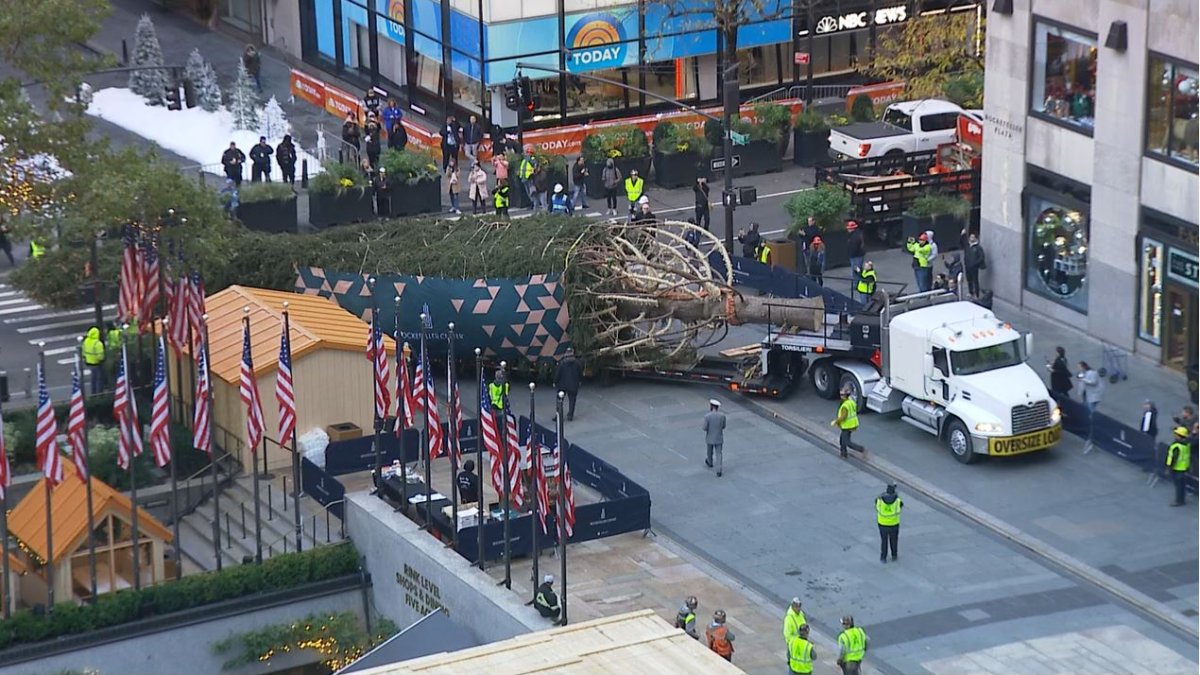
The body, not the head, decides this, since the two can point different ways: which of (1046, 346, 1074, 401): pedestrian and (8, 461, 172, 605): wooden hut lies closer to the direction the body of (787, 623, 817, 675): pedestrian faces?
the pedestrian

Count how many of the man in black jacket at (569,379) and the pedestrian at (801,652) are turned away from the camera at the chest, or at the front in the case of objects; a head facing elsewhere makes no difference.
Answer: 2

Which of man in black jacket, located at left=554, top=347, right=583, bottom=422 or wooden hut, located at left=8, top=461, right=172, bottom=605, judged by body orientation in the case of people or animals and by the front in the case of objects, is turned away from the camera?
the man in black jacket

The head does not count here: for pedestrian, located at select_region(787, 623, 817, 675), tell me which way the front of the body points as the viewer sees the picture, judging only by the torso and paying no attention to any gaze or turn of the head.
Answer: away from the camera

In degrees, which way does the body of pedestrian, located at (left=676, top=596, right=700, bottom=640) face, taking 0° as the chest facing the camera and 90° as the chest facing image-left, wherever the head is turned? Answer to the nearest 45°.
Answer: approximately 225°

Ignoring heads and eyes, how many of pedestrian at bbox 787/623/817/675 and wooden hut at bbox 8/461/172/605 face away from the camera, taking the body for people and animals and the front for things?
1

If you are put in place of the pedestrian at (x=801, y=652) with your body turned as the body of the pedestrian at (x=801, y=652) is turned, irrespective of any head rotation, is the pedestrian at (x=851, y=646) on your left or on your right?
on your right

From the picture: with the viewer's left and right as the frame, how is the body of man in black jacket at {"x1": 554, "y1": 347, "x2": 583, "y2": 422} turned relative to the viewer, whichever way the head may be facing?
facing away from the viewer

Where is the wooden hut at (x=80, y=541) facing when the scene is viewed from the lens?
facing the viewer and to the right of the viewer
